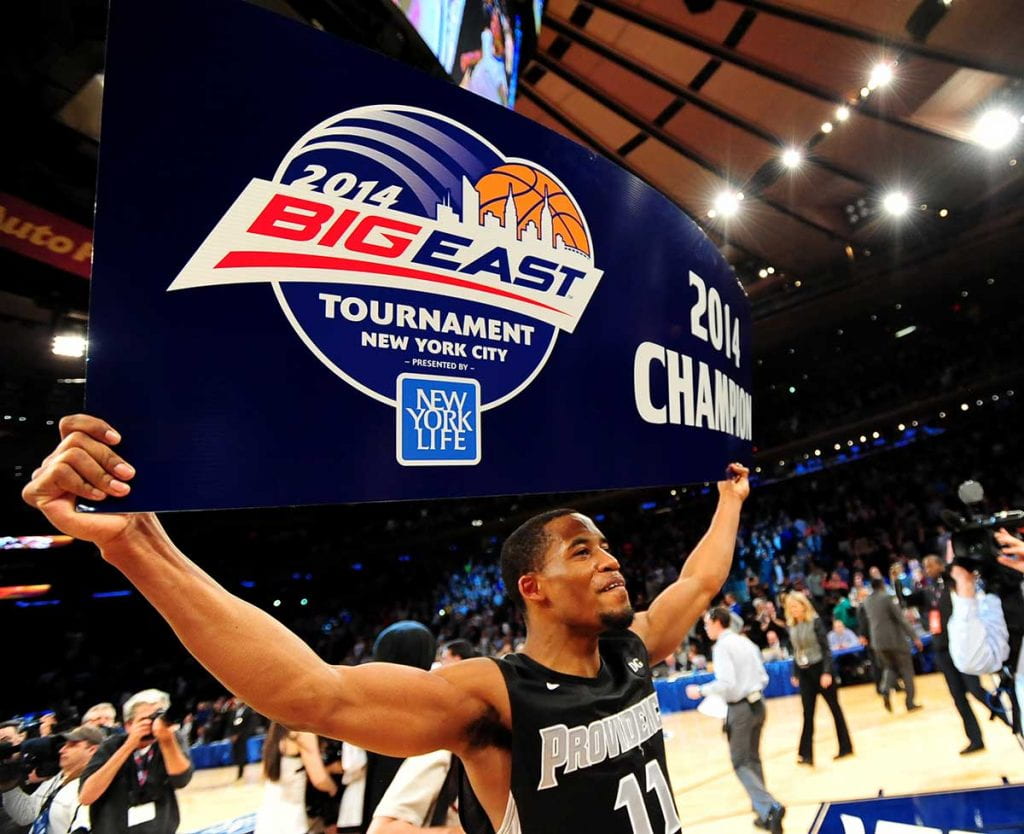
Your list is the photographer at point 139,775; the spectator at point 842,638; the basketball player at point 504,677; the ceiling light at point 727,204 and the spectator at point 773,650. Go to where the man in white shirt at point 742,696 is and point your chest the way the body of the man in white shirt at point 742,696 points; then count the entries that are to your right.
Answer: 3

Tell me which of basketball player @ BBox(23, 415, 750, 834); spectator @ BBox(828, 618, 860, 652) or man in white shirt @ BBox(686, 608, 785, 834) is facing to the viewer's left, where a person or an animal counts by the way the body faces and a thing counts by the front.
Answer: the man in white shirt

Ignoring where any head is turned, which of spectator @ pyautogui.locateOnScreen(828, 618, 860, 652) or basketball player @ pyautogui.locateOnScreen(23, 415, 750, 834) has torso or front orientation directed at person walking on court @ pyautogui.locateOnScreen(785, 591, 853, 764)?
the spectator

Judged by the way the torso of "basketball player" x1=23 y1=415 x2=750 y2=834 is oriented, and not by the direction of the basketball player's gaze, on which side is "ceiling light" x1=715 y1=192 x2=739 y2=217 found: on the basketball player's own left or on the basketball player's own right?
on the basketball player's own left

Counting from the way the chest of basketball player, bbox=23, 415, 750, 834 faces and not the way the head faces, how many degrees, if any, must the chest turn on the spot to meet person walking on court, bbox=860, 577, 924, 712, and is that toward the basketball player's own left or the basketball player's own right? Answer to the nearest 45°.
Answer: approximately 90° to the basketball player's own left

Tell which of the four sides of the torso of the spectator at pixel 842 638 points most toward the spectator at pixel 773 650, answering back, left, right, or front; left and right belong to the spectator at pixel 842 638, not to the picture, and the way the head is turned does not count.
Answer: right

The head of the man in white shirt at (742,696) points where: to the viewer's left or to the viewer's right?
to the viewer's left

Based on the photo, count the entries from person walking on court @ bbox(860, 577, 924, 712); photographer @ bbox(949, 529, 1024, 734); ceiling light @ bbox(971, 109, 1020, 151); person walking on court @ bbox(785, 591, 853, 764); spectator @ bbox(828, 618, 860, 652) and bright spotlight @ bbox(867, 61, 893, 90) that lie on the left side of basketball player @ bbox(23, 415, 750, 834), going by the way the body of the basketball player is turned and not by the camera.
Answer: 6

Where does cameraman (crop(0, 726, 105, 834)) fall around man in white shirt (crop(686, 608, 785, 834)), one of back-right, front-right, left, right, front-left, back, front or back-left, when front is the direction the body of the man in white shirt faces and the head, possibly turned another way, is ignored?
front-left

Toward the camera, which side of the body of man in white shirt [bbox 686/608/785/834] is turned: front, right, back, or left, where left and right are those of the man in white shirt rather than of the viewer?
left

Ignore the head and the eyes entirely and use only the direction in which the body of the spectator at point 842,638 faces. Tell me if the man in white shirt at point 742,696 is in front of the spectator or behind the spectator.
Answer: in front

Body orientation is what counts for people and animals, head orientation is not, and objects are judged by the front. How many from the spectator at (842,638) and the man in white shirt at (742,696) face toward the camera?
1

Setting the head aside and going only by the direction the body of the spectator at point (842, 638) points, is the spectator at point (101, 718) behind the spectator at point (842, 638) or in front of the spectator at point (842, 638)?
in front

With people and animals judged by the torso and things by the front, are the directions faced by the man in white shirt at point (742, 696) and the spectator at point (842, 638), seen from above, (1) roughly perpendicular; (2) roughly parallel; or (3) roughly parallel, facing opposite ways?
roughly perpendicular

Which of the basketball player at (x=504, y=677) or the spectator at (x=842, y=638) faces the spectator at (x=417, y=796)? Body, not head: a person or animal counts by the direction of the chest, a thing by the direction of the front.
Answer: the spectator at (x=842, y=638)

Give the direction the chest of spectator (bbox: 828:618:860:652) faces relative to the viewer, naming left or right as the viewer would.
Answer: facing the viewer
